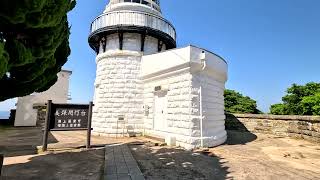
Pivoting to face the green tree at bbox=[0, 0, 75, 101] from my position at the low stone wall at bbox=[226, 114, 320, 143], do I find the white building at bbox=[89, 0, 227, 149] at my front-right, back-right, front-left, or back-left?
front-right

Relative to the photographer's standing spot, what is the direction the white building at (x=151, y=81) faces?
facing the viewer and to the left of the viewer

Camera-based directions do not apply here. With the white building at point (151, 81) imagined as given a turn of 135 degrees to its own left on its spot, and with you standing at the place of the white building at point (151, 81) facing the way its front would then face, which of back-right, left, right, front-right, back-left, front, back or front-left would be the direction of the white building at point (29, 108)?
back-left

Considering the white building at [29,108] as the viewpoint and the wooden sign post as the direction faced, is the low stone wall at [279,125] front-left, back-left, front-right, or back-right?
front-left

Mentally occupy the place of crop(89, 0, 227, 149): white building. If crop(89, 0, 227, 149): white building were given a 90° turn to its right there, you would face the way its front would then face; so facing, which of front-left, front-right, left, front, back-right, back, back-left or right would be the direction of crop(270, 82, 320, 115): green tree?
right

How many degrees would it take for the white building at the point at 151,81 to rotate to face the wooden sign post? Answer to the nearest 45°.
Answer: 0° — it already faces it

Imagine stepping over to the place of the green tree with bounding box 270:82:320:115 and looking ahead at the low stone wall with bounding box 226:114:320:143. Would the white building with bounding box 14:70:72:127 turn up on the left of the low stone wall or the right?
right

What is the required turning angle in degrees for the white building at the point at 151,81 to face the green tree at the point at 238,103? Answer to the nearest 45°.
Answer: approximately 180°
